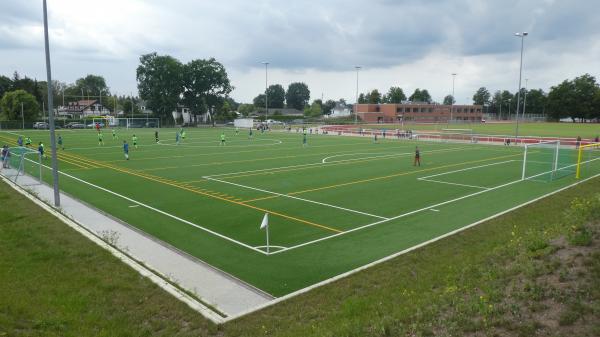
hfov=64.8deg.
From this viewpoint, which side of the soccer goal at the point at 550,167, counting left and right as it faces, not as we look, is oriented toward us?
left

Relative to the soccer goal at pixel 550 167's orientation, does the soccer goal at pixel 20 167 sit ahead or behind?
ahead
